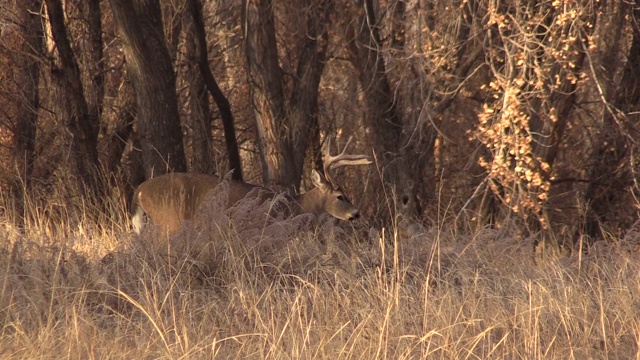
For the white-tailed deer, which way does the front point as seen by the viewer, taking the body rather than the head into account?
to the viewer's right

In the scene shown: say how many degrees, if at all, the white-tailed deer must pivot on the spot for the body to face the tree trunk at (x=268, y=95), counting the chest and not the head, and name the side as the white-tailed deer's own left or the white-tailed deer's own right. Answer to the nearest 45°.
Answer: approximately 45° to the white-tailed deer's own left

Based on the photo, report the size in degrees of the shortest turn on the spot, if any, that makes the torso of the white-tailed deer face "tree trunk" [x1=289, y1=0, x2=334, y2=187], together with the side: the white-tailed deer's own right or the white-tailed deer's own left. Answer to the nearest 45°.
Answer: approximately 45° to the white-tailed deer's own left

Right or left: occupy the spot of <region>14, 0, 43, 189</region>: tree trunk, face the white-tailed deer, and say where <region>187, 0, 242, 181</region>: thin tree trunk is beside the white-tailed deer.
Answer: left

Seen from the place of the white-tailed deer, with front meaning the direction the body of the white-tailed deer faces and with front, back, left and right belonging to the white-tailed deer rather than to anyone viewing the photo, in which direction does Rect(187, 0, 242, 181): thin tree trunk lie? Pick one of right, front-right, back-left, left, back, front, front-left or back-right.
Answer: left

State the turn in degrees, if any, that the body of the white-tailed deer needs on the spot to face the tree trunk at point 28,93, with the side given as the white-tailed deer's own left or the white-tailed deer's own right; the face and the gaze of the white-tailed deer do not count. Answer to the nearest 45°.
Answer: approximately 135° to the white-tailed deer's own left
